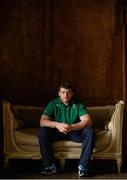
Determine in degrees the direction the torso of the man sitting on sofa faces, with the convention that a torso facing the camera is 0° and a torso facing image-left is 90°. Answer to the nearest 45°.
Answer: approximately 0°
